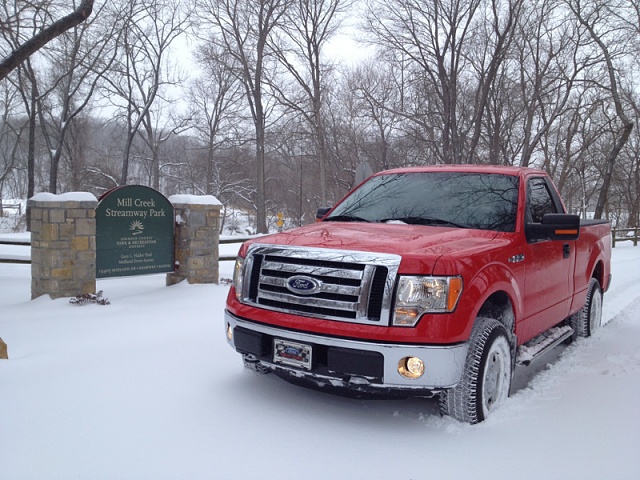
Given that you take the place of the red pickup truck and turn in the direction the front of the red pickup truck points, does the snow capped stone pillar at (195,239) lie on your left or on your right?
on your right

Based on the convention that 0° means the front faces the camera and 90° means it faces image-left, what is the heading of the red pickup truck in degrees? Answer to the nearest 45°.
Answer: approximately 45°

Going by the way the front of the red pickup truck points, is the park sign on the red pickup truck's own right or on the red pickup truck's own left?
on the red pickup truck's own right

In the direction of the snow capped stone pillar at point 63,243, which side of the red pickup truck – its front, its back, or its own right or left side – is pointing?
right
